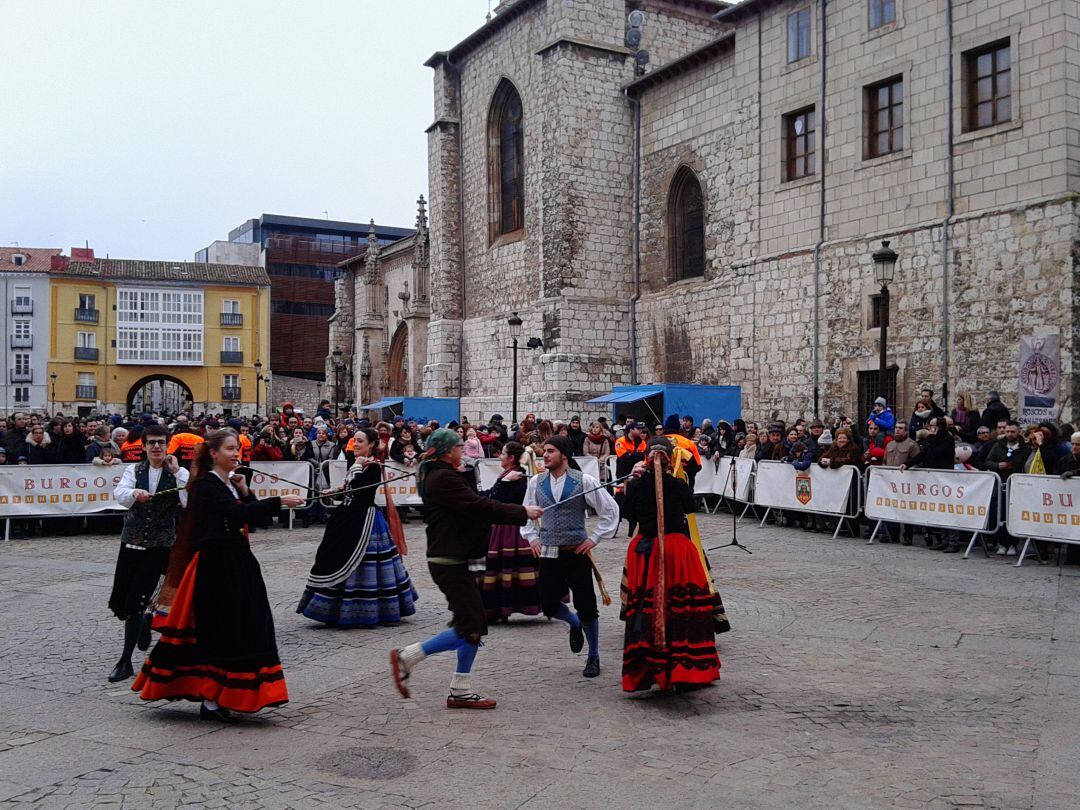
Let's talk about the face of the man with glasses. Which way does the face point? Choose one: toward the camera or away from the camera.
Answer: toward the camera

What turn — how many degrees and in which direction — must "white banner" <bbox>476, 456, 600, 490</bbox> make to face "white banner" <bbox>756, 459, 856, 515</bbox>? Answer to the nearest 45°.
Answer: approximately 45° to its left

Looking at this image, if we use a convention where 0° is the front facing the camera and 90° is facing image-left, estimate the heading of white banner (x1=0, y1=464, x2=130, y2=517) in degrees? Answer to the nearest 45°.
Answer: approximately 0°

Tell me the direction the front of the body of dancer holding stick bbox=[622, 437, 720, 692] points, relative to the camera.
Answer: away from the camera

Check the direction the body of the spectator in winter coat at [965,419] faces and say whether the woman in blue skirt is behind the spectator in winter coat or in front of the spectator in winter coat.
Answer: in front

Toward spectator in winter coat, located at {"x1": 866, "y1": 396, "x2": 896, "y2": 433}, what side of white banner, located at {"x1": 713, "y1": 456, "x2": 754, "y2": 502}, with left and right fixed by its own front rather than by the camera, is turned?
left

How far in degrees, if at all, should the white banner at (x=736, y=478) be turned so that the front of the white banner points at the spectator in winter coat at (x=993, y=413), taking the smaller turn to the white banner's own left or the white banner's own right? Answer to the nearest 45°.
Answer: approximately 90° to the white banner's own left

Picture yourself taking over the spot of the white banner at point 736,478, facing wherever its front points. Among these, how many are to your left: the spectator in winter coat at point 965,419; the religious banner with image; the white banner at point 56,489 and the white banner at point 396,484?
2

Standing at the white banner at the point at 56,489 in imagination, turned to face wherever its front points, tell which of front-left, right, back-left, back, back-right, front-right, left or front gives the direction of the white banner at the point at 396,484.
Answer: left

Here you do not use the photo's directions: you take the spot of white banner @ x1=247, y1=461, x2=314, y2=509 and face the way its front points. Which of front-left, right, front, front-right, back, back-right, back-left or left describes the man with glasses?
front

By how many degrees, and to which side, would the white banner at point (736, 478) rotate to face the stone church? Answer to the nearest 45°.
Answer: approximately 180°

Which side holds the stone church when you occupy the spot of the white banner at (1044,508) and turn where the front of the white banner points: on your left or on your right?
on your right

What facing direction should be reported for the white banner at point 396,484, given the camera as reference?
facing the viewer

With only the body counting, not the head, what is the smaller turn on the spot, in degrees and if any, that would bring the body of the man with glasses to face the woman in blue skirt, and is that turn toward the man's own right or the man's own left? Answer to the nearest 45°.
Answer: approximately 135° to the man's own left

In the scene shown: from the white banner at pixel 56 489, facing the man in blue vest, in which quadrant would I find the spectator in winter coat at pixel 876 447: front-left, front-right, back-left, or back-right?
front-left
